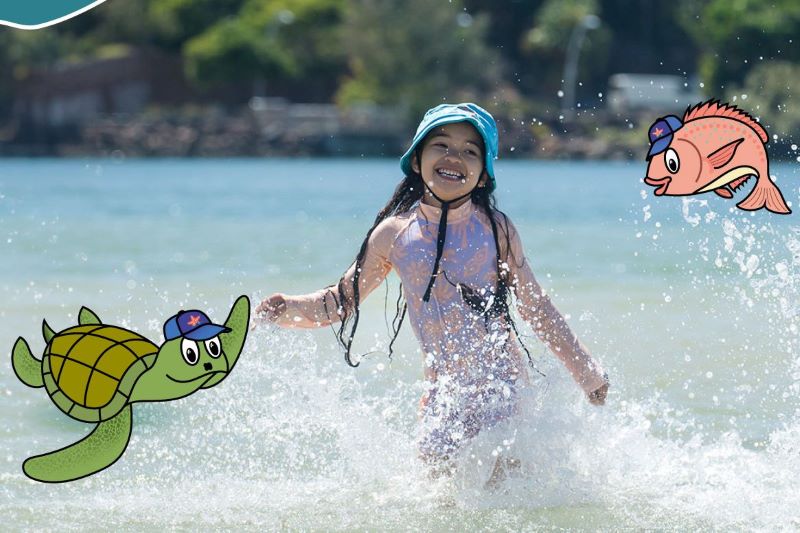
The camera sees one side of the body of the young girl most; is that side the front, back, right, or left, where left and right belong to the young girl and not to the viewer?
front
